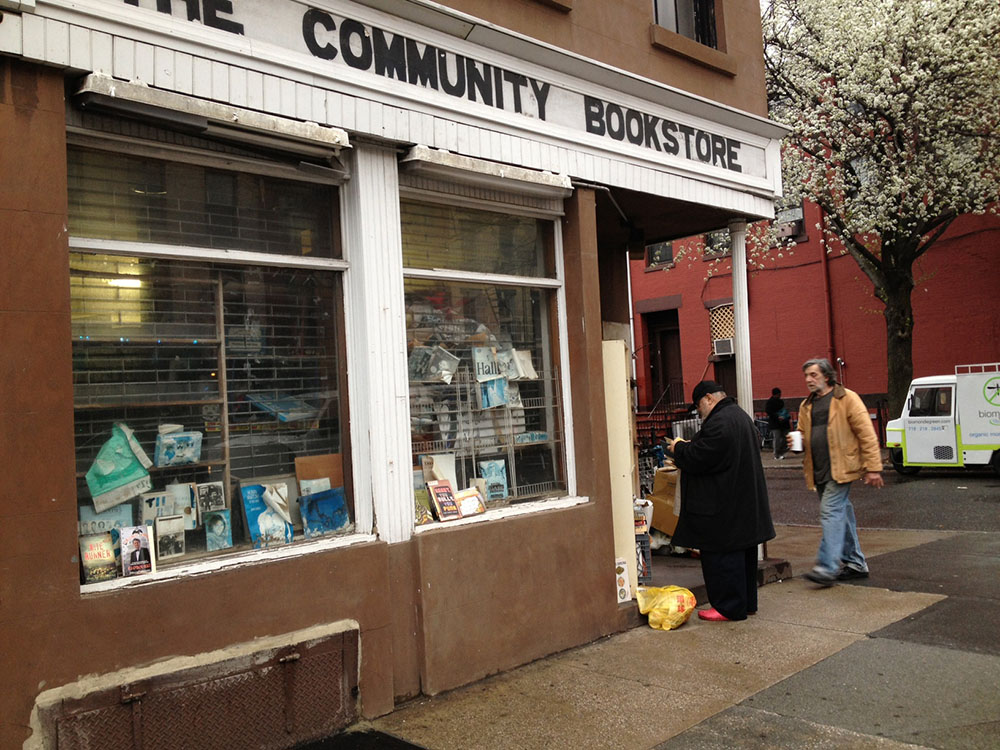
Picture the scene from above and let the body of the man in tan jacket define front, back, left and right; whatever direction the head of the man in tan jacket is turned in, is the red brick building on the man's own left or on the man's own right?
on the man's own right

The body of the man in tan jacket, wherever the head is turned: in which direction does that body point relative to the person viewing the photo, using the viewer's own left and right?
facing the viewer and to the left of the viewer

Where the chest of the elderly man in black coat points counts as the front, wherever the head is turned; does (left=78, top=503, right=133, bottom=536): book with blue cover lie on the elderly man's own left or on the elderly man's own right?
on the elderly man's own left

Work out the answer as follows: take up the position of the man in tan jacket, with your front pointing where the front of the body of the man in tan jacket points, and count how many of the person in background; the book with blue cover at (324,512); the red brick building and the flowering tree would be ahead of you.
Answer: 1

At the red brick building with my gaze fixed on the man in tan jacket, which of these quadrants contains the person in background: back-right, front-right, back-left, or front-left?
front-right

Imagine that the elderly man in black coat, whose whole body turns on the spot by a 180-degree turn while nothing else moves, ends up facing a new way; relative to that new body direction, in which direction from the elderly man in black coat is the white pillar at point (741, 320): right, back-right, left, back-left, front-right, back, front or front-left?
left

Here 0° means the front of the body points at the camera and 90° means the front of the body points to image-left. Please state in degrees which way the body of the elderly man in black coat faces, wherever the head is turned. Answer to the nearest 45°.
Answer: approximately 90°

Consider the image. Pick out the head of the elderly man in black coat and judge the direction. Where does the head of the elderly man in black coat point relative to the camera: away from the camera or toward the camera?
away from the camera

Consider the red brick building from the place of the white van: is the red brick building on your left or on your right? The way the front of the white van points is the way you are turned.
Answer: on your right

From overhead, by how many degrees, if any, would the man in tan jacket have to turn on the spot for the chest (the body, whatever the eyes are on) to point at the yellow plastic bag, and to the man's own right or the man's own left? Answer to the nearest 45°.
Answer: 0° — they already face it

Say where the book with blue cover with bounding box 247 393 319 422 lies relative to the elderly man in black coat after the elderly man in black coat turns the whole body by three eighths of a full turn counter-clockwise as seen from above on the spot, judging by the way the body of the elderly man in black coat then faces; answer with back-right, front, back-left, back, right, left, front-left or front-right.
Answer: right
